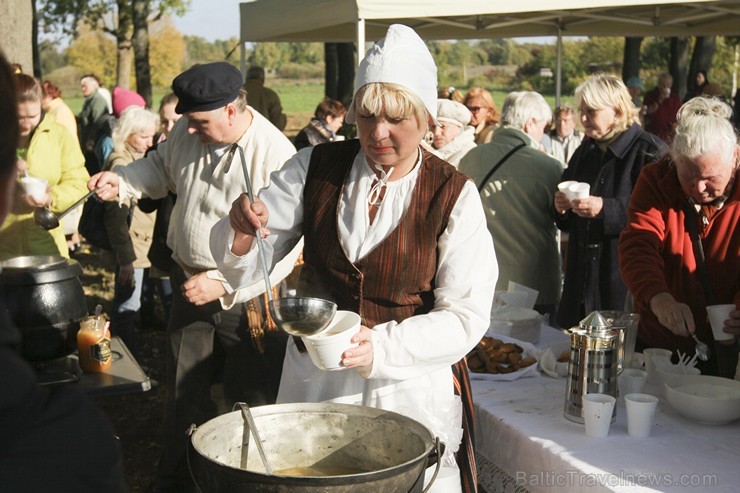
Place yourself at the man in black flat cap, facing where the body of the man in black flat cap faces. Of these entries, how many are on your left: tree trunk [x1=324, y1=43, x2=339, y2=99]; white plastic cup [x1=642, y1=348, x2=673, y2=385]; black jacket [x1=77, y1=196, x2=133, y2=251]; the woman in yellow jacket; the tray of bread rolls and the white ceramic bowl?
3

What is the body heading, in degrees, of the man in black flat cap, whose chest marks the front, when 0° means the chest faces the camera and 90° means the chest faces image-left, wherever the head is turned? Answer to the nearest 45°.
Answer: approximately 45°

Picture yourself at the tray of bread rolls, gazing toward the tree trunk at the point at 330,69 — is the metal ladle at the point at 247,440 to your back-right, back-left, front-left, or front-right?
back-left

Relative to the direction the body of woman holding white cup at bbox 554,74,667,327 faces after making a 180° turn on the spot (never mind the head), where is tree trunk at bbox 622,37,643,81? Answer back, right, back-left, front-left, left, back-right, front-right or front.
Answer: front-left

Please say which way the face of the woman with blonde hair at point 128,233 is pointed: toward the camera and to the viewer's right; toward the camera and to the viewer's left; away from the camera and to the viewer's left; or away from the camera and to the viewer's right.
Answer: toward the camera and to the viewer's right

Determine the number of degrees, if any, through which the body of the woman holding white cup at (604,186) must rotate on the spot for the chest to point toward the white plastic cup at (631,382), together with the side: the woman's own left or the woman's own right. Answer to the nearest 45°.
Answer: approximately 45° to the woman's own left

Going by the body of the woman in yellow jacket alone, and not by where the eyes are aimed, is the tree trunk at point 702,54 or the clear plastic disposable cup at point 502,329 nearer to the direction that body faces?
the clear plastic disposable cup

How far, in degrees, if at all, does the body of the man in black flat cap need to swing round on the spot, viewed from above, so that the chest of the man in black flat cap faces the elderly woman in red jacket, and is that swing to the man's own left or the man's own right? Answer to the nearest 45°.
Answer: approximately 90° to the man's own left
